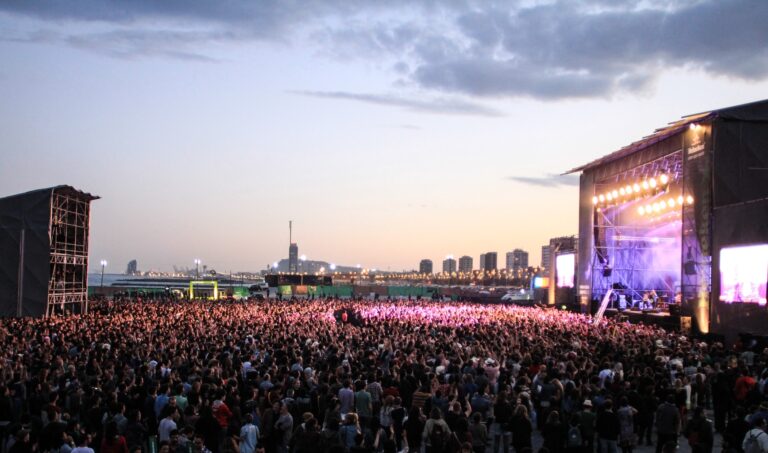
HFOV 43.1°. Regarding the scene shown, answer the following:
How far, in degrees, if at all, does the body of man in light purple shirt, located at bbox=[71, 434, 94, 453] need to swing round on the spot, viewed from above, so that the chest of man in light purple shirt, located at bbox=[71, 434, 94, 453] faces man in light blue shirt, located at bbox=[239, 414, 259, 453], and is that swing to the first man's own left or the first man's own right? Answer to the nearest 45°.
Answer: approximately 45° to the first man's own right

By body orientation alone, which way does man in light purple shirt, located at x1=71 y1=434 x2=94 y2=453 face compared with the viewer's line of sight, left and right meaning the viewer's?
facing away from the viewer and to the right of the viewer

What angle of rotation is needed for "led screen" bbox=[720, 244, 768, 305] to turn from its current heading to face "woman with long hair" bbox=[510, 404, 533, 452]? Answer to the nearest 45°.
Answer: approximately 45° to its left

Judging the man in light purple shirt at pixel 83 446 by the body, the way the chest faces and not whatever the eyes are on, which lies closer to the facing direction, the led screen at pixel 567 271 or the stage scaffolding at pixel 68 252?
the led screen

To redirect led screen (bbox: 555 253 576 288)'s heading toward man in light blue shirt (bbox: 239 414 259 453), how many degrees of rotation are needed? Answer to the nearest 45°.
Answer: approximately 45° to its left

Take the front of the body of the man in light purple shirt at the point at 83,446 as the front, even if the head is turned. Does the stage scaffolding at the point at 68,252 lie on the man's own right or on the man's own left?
on the man's own left

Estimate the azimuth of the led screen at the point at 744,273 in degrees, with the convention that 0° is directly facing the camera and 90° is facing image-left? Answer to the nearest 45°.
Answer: approximately 45°

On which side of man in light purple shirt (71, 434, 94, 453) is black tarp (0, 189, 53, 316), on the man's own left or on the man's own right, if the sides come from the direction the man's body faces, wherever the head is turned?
on the man's own left

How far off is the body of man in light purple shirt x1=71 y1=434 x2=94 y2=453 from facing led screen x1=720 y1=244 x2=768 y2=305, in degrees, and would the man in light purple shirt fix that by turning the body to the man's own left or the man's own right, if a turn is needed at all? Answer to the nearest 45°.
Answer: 0° — they already face it

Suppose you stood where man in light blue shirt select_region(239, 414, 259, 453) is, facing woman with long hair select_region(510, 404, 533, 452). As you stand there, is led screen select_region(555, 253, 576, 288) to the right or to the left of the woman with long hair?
left

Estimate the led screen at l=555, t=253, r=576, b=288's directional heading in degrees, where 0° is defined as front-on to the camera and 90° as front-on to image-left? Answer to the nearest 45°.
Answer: approximately 45°
